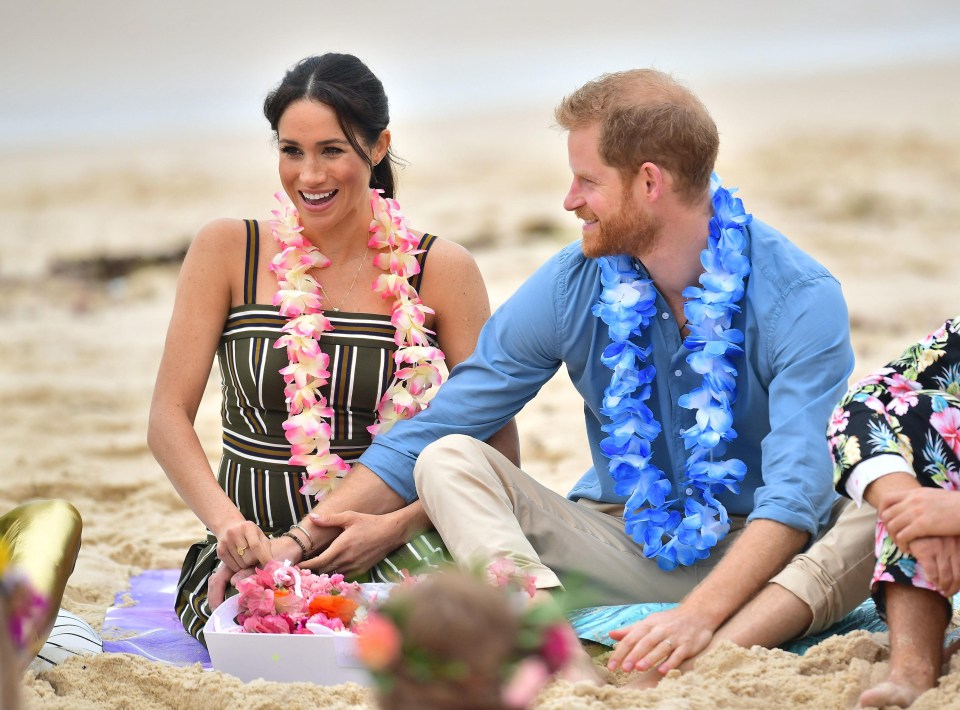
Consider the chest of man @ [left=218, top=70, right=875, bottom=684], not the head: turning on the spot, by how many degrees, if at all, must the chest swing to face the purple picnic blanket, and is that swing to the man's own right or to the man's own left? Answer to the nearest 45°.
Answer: approximately 45° to the man's own right

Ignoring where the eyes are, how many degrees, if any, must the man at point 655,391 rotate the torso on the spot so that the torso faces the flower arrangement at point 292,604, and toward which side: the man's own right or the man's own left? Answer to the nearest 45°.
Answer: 0° — they already face it

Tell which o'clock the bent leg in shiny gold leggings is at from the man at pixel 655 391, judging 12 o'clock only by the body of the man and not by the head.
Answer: The bent leg in shiny gold leggings is roughly at 1 o'clock from the man.

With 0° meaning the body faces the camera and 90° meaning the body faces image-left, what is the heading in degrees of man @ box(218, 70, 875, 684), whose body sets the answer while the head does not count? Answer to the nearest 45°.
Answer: approximately 45°

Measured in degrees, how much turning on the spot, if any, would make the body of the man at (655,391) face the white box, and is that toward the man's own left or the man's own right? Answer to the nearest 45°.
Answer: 0° — they already face it

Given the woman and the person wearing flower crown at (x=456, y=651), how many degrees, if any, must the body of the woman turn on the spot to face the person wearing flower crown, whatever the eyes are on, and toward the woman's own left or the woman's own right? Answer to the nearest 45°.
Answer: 0° — they already face it
